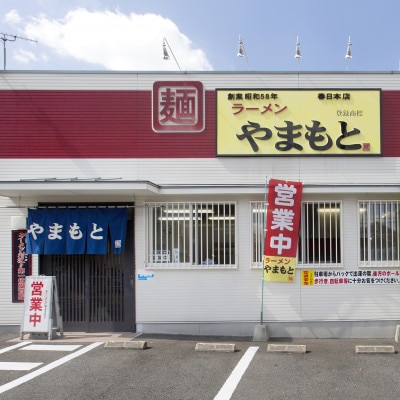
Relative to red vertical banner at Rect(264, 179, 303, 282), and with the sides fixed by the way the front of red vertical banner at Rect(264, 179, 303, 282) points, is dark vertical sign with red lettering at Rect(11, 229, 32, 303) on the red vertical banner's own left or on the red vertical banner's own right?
on the red vertical banner's own right

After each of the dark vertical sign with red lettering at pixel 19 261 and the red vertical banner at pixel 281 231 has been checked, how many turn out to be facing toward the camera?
2

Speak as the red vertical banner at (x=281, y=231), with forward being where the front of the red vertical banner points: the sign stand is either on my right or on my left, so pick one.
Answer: on my right

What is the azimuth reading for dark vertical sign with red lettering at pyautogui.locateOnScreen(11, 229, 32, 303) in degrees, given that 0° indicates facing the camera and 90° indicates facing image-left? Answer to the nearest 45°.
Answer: approximately 0°

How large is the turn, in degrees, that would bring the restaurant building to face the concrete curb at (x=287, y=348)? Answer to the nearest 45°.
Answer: approximately 45° to its left

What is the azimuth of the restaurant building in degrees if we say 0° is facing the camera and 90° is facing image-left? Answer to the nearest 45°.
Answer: approximately 0°

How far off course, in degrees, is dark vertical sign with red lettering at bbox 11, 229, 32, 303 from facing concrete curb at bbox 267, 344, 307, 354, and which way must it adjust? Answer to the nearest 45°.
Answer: approximately 45° to its left
